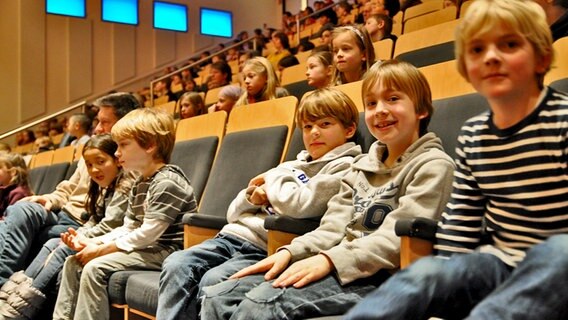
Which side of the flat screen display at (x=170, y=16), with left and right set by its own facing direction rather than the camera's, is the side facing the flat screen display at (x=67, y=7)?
right

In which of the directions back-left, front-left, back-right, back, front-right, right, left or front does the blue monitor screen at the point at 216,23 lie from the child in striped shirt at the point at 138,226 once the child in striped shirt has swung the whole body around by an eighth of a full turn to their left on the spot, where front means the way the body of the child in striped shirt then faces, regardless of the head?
back-right

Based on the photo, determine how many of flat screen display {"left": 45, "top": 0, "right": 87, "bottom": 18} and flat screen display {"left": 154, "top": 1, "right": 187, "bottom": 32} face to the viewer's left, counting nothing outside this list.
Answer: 0

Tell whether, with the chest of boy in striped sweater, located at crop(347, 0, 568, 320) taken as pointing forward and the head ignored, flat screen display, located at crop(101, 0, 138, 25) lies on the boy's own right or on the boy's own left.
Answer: on the boy's own right

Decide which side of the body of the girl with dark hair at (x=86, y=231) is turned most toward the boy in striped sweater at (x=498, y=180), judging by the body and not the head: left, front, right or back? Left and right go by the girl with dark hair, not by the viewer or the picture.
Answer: left

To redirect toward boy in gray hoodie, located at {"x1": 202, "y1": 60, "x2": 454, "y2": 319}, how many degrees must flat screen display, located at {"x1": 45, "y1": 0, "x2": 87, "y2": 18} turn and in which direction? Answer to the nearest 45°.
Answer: approximately 45° to its right

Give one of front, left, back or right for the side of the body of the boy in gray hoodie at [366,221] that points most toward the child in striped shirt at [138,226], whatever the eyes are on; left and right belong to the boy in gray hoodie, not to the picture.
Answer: right

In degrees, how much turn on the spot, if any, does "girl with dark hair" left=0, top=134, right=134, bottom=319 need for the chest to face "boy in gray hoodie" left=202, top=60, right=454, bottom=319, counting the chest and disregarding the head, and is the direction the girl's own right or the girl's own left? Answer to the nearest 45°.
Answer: approximately 90° to the girl's own left
